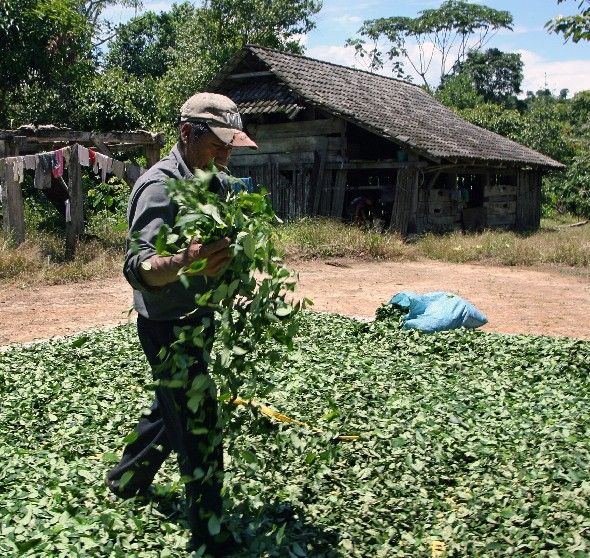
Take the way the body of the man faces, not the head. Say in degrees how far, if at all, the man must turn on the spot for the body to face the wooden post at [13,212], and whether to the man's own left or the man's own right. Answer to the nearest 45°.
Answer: approximately 90° to the man's own left

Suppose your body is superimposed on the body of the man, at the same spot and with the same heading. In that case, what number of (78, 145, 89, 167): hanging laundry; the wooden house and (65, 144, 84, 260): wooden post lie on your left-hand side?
3

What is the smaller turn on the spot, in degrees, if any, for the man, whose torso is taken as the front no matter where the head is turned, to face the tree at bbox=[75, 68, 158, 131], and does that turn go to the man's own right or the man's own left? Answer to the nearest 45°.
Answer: approximately 90° to the man's own left

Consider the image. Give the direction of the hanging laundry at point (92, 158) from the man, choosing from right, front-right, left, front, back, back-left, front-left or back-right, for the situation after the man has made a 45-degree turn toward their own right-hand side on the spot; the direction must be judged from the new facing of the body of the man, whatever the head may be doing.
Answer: back-left

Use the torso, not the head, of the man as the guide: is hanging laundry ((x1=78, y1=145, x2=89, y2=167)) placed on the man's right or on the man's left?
on the man's left

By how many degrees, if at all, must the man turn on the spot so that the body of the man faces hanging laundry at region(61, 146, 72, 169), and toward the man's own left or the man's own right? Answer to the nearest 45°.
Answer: approximately 90° to the man's own left

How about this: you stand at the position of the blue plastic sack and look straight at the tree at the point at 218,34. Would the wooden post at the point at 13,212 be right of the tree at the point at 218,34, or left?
left

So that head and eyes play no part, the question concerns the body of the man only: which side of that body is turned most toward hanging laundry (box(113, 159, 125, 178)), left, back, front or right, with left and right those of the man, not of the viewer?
left

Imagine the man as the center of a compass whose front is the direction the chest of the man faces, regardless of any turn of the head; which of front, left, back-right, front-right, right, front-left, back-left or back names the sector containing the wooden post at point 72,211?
left

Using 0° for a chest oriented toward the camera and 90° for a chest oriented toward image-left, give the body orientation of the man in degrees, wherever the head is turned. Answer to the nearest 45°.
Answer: approximately 270°
